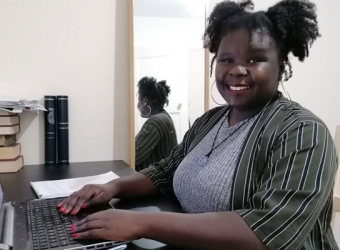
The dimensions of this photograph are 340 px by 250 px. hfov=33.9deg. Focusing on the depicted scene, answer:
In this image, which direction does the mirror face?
toward the camera

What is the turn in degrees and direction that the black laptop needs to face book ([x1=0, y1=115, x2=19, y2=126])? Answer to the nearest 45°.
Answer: approximately 90° to its left

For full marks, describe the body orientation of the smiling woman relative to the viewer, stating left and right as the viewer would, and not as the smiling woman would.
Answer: facing the viewer and to the left of the viewer

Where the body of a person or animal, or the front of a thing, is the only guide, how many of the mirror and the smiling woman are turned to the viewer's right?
0

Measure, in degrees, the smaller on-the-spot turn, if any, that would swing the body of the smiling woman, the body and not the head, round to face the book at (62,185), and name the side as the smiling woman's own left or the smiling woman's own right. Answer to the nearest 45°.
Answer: approximately 90° to the smiling woman's own right

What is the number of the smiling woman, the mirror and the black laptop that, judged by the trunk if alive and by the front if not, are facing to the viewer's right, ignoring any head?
1

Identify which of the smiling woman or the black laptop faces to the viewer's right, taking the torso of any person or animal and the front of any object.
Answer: the black laptop

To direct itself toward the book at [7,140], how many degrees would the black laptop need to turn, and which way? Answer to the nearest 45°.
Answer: approximately 90° to its left

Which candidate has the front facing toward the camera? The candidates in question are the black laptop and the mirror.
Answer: the mirror

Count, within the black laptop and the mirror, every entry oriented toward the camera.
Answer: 1

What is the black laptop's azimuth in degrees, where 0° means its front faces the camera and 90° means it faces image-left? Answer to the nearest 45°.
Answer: approximately 270°
